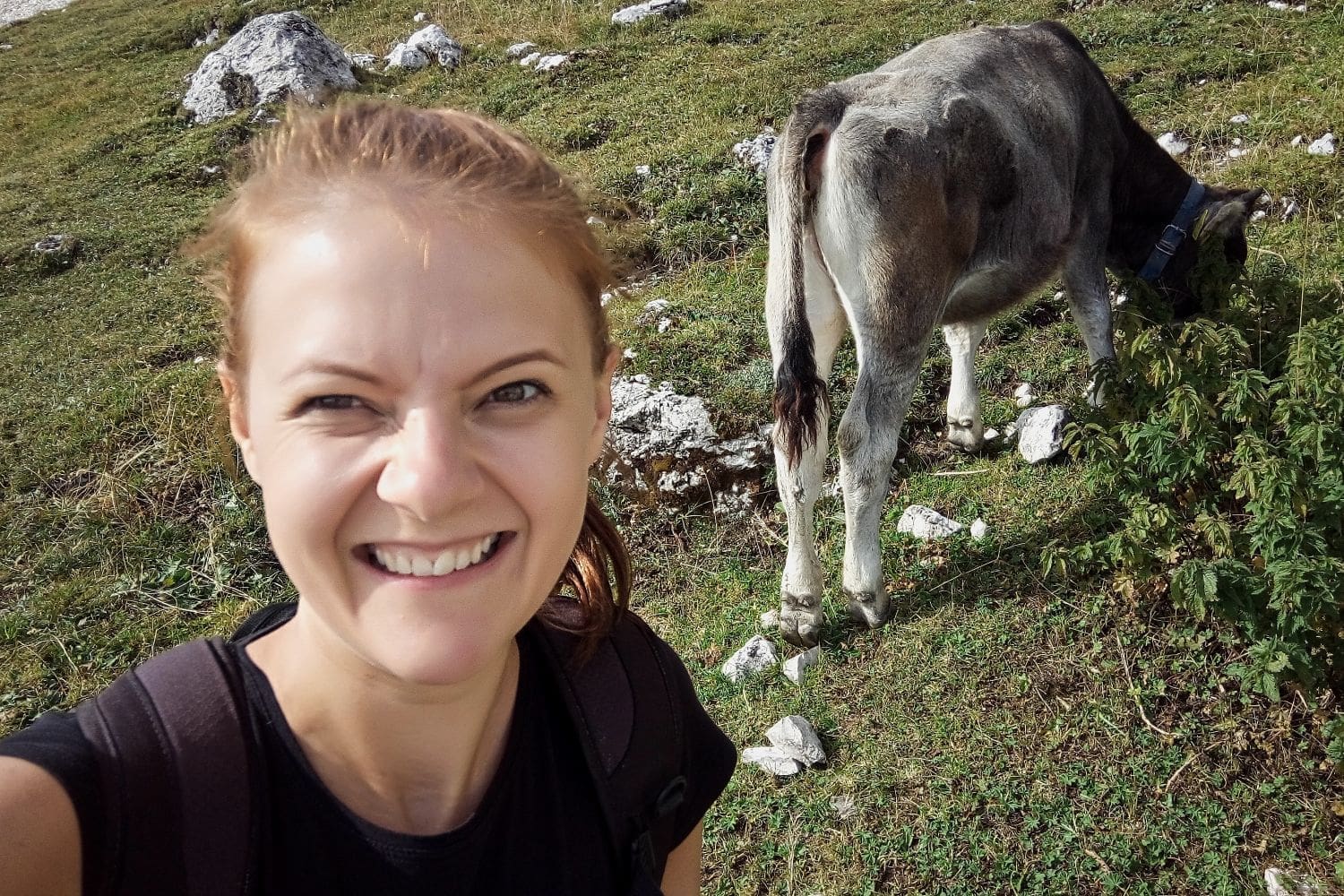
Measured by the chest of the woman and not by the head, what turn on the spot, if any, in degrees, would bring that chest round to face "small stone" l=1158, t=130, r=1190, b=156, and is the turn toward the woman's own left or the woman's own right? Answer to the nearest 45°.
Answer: approximately 135° to the woman's own left

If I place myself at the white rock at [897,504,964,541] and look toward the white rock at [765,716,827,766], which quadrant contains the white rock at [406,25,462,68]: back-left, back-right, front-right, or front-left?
back-right

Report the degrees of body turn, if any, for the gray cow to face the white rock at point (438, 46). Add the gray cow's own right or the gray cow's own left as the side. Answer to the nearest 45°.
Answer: approximately 90° to the gray cow's own left

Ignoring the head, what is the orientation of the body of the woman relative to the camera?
toward the camera

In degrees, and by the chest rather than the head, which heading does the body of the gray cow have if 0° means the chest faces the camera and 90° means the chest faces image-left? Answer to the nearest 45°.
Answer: approximately 225°

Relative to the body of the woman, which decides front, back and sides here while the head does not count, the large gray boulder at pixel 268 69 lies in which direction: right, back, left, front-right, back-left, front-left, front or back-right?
back

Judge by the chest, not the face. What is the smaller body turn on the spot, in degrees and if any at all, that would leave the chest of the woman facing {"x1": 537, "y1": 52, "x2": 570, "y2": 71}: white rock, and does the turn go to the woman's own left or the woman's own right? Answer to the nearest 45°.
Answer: approximately 180°

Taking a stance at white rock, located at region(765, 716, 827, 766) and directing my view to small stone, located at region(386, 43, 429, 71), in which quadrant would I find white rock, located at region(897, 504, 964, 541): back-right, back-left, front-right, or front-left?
front-right

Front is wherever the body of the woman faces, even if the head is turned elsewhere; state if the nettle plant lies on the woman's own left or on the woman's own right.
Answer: on the woman's own left

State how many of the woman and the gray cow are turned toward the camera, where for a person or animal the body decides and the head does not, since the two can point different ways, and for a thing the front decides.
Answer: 1
